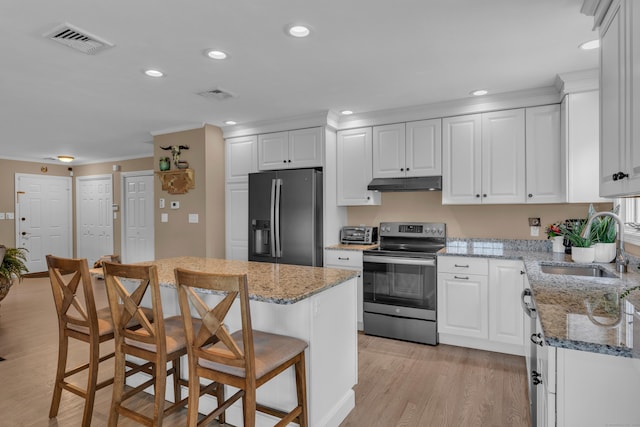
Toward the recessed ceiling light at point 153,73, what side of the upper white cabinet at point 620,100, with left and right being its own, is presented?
front

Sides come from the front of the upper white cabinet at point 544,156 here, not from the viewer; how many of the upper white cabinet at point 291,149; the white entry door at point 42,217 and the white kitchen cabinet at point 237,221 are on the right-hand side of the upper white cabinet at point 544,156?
3

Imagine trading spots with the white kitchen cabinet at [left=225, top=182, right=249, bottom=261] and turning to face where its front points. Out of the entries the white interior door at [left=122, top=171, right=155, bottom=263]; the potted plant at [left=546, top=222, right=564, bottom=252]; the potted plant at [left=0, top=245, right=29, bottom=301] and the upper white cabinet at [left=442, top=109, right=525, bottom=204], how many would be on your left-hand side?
2

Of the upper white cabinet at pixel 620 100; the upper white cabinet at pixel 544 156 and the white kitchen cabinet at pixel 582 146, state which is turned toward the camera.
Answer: the upper white cabinet at pixel 544 156

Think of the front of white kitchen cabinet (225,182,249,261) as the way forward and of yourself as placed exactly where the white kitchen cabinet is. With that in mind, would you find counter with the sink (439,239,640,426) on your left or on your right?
on your left

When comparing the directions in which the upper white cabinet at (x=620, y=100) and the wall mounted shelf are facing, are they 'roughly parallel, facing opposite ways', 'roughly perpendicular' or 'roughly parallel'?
roughly perpendicular

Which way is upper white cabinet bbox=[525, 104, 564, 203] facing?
toward the camera

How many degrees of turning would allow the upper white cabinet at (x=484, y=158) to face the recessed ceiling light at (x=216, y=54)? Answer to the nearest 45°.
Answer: approximately 45° to its right

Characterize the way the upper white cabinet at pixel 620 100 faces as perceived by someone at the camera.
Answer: facing to the left of the viewer

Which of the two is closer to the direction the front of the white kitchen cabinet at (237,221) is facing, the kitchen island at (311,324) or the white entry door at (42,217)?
the kitchen island

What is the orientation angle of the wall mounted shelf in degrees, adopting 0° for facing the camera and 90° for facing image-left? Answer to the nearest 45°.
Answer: approximately 45°

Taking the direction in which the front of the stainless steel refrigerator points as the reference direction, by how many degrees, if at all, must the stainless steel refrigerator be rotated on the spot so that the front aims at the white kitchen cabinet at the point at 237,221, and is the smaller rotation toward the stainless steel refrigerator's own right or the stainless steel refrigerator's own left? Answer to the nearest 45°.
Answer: approximately 90° to the stainless steel refrigerator's own right

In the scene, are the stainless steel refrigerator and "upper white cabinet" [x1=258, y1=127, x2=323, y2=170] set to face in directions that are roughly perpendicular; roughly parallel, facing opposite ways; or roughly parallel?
roughly parallel

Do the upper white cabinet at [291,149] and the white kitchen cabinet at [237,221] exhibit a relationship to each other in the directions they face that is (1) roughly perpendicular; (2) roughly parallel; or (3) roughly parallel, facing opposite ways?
roughly parallel
